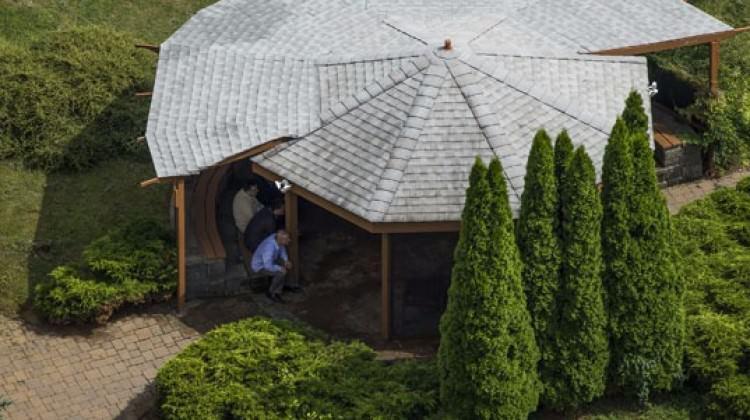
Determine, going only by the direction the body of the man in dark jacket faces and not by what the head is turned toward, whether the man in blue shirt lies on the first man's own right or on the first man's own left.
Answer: on the first man's own right

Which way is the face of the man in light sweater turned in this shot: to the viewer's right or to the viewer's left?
to the viewer's right

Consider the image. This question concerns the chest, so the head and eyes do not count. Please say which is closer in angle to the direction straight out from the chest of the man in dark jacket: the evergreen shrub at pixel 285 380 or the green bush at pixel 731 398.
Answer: the green bush

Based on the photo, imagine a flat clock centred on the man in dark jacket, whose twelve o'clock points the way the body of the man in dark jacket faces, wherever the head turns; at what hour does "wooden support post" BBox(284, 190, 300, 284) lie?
The wooden support post is roughly at 1 o'clock from the man in dark jacket.

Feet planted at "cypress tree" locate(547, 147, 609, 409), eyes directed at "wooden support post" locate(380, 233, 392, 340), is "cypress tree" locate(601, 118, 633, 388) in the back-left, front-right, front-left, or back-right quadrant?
back-right

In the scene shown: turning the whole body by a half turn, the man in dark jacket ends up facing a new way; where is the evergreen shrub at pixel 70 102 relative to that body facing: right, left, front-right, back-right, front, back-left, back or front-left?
front-right

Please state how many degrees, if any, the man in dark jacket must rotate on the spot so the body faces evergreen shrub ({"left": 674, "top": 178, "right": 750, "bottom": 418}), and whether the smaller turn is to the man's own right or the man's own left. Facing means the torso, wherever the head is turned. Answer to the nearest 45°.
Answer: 0° — they already face it

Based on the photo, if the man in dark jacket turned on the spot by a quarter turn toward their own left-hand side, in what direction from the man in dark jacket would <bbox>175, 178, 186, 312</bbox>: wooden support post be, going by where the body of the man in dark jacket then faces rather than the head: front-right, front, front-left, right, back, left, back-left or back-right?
back-left

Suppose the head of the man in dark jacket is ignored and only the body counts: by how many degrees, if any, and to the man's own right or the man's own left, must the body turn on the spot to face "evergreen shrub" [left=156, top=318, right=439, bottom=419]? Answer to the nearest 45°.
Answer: approximately 90° to the man's own right

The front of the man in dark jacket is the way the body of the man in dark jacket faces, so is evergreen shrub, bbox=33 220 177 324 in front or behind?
behind

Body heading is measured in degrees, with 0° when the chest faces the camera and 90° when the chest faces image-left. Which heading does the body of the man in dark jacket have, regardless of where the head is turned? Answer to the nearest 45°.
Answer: approximately 270°
